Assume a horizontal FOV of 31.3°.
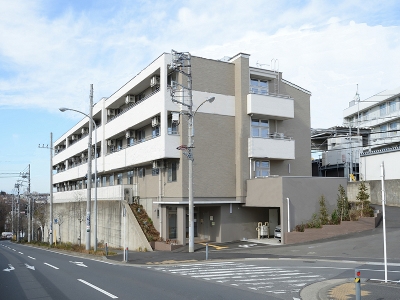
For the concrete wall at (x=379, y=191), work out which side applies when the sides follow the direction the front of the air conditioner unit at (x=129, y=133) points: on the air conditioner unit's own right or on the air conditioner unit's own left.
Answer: on the air conditioner unit's own left

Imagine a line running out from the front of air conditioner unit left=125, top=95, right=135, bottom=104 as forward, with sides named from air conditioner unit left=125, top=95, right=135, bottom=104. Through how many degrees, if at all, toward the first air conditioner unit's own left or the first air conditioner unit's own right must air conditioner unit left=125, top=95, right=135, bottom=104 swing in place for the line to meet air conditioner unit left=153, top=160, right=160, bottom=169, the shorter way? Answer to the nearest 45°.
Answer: approximately 45° to the first air conditioner unit's own left

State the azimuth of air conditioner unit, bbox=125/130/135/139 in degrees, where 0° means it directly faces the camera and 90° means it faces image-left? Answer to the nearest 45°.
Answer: approximately 45°

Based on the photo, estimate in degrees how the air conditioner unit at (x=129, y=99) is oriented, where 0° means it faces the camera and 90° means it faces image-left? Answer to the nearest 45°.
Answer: approximately 45°
